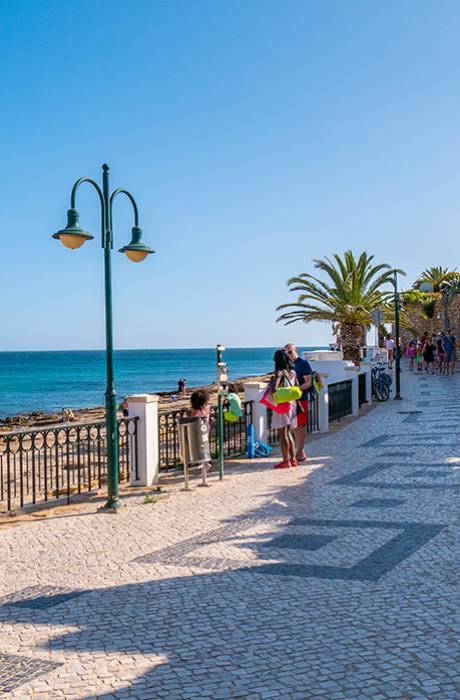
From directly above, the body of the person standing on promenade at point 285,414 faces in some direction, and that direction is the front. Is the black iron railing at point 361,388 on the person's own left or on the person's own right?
on the person's own right

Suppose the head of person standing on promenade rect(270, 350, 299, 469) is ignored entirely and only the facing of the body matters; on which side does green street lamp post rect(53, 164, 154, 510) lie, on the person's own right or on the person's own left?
on the person's own left

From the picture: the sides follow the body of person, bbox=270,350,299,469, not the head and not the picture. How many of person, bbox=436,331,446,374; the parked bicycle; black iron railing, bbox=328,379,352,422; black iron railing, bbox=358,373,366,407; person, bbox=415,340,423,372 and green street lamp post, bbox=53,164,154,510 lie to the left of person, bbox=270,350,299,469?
1

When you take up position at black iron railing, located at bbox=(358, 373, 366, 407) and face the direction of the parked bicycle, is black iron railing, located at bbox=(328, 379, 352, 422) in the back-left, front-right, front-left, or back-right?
back-right

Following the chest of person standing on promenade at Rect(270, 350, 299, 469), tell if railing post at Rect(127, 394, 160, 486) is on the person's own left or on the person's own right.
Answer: on the person's own left

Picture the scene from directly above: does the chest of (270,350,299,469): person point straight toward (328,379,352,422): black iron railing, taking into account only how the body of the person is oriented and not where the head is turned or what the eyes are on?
no
